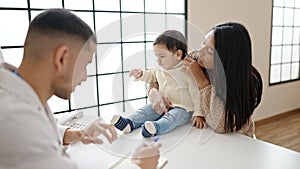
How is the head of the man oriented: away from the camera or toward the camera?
away from the camera

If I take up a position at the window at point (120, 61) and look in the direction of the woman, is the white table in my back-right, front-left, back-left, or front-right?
front-right

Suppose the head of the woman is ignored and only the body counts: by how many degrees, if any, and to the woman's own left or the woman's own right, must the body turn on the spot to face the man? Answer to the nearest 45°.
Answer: approximately 45° to the woman's own left

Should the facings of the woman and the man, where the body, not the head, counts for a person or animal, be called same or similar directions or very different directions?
very different directions

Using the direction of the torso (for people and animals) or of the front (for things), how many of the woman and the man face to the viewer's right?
1

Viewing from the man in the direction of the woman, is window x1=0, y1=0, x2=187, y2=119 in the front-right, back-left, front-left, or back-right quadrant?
front-left

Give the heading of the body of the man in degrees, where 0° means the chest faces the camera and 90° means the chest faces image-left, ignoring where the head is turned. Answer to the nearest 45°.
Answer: approximately 270°

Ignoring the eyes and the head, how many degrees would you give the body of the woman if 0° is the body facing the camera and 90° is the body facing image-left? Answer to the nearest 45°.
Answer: approximately 90°
